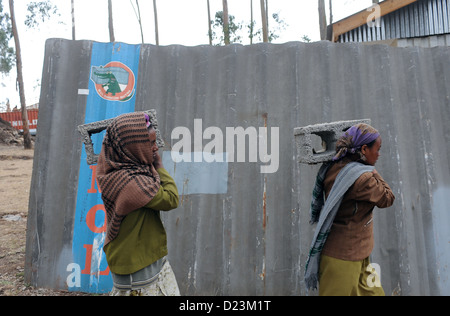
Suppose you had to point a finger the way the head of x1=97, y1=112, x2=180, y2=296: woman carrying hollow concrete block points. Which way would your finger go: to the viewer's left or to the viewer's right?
to the viewer's right

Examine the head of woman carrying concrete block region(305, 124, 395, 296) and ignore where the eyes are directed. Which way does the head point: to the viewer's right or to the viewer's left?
to the viewer's right

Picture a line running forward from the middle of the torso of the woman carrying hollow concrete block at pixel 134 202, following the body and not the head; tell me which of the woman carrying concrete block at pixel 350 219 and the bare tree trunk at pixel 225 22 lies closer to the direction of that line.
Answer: the woman carrying concrete block

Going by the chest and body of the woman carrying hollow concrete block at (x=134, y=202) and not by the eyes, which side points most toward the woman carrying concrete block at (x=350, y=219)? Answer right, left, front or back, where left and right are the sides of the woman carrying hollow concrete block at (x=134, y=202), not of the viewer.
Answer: front

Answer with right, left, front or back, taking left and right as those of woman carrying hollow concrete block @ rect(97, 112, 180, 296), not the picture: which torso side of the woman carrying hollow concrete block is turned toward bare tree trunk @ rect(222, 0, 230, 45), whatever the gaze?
left

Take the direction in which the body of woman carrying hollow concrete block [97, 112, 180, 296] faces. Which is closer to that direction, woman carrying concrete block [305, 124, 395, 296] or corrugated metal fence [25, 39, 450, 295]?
the woman carrying concrete block

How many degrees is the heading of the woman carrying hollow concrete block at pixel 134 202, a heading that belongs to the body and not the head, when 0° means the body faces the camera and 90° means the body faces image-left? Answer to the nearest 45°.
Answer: approximately 270°

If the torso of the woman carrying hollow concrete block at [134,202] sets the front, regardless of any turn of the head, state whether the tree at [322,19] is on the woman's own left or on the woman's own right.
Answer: on the woman's own left

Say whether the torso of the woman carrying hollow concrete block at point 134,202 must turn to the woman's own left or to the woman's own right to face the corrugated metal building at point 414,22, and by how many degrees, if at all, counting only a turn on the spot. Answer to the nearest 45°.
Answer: approximately 45° to the woman's own left
